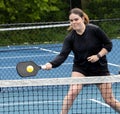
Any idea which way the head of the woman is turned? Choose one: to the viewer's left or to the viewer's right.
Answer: to the viewer's left

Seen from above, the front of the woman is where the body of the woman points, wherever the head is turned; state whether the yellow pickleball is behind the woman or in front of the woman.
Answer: in front

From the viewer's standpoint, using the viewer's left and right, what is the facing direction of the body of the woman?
facing the viewer and to the left of the viewer
